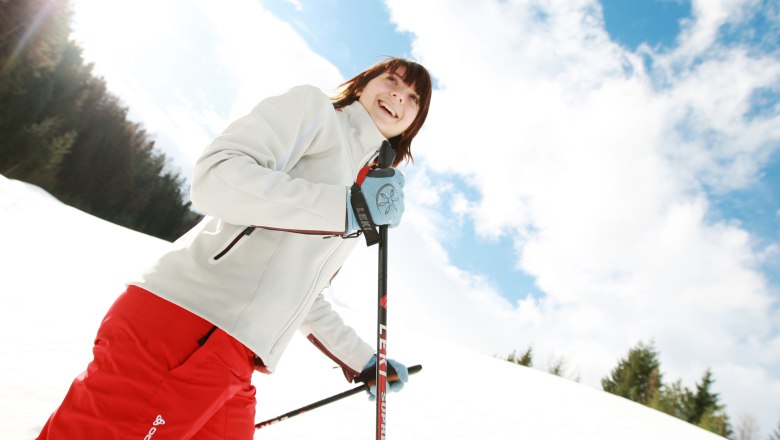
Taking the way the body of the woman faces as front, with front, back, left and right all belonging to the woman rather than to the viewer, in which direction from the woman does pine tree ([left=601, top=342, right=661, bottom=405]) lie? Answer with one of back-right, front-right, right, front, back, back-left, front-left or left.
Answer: left

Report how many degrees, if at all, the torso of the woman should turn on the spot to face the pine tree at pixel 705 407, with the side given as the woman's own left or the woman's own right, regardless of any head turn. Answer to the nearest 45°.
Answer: approximately 90° to the woman's own left

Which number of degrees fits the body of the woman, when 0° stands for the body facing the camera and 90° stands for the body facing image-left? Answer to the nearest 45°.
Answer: approximately 315°
